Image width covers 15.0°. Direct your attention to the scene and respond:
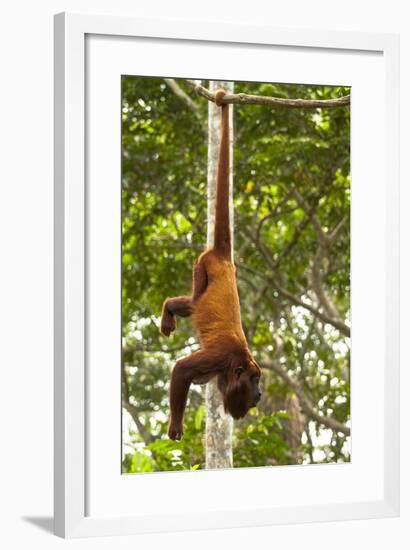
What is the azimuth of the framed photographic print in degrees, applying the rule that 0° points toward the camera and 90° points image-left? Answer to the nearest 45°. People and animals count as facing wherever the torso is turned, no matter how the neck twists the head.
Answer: approximately 315°
